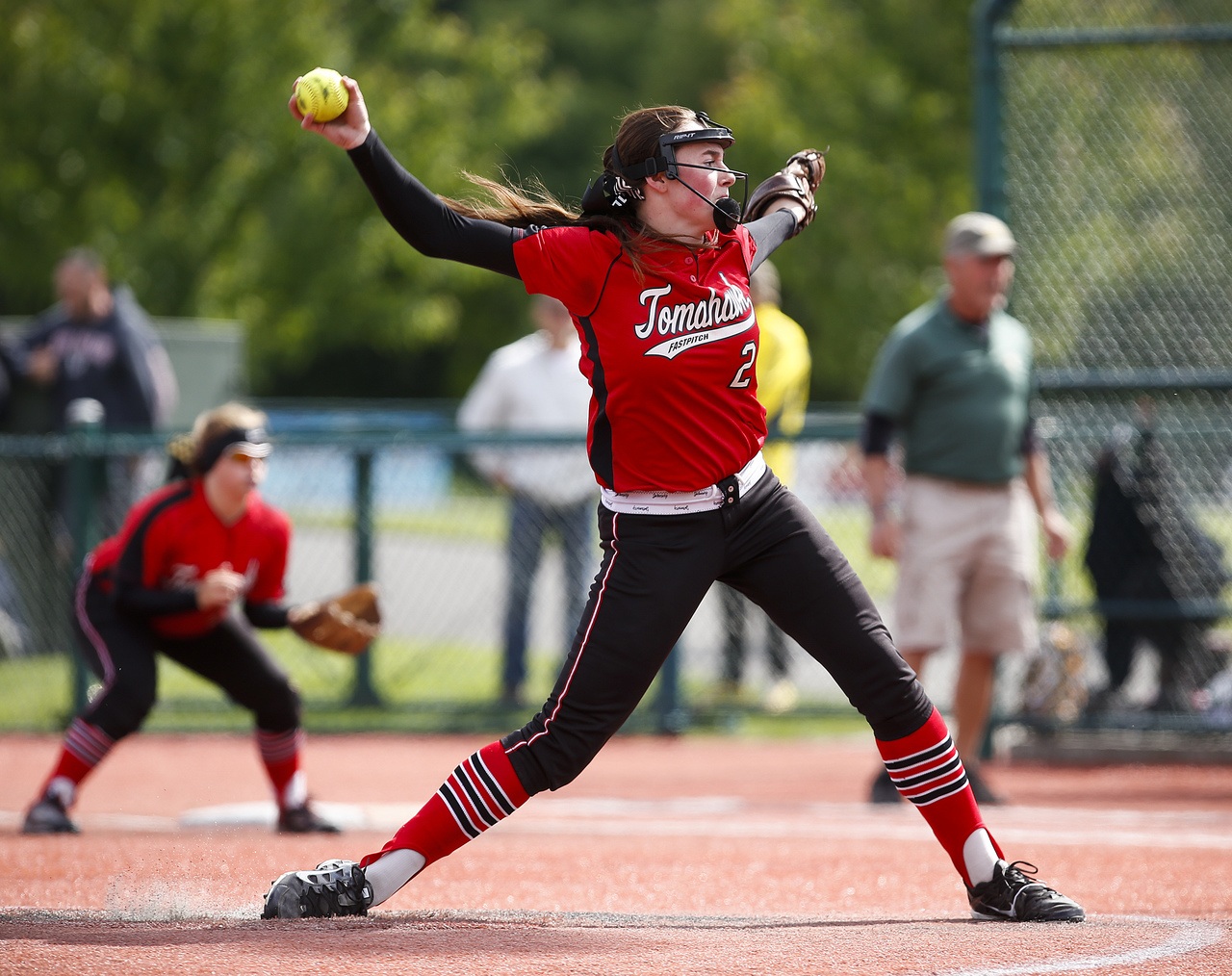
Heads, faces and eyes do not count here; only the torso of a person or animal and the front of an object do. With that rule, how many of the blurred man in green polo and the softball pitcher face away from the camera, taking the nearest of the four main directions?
0

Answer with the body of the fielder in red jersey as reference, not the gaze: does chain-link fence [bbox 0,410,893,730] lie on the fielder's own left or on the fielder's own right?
on the fielder's own left

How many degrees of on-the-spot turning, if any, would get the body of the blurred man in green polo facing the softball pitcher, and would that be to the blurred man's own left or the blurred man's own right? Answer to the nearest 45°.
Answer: approximately 45° to the blurred man's own right

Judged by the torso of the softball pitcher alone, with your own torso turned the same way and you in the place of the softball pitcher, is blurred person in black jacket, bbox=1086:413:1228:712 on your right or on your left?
on your left

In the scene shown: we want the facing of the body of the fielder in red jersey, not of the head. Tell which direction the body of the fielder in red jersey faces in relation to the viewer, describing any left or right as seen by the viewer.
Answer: facing the viewer and to the right of the viewer

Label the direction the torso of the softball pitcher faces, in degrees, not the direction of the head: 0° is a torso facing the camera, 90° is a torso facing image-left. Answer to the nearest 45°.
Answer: approximately 315°

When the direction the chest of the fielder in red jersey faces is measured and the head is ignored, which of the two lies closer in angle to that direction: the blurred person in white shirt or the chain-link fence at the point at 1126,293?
the chain-link fence

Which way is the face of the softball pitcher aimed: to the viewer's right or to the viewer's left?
to the viewer's right
